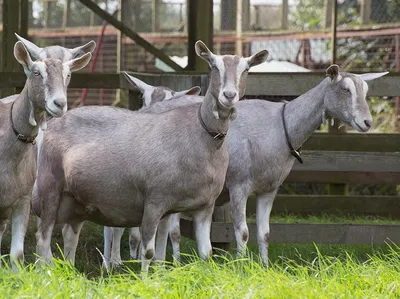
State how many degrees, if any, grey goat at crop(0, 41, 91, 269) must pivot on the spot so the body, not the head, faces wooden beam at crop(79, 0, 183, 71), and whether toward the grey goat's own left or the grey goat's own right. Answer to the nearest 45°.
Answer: approximately 135° to the grey goat's own left

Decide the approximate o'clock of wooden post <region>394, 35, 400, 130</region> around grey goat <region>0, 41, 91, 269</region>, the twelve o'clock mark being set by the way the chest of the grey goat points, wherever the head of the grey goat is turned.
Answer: The wooden post is roughly at 9 o'clock from the grey goat.

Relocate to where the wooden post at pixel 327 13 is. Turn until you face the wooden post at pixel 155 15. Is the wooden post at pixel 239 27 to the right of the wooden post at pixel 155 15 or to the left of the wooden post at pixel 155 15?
left

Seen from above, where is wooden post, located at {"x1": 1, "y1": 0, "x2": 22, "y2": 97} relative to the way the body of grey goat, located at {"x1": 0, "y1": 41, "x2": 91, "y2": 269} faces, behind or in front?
behind

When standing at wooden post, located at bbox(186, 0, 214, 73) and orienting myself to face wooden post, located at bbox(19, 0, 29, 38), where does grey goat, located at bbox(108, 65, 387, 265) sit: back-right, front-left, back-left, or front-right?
back-left

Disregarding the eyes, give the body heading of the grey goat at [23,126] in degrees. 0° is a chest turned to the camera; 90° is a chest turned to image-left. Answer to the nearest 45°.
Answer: approximately 315°

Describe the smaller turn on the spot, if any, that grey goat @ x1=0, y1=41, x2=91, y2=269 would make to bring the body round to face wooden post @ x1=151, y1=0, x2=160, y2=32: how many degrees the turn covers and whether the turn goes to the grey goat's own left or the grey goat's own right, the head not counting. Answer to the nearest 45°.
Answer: approximately 135° to the grey goat's own left

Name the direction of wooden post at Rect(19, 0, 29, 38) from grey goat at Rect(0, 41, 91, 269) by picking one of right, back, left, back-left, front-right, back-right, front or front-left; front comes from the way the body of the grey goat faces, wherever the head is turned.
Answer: back-left

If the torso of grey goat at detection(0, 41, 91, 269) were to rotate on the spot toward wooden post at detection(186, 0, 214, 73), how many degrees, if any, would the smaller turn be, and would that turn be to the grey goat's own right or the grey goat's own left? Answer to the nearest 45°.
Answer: approximately 90° to the grey goat's own left

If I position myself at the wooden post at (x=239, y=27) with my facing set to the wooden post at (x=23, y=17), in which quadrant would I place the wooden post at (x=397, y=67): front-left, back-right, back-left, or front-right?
back-left

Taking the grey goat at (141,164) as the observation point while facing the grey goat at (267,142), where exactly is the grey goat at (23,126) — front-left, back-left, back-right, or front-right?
back-left

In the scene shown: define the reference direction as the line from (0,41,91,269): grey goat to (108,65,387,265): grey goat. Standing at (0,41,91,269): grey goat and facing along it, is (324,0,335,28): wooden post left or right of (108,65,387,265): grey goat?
left
